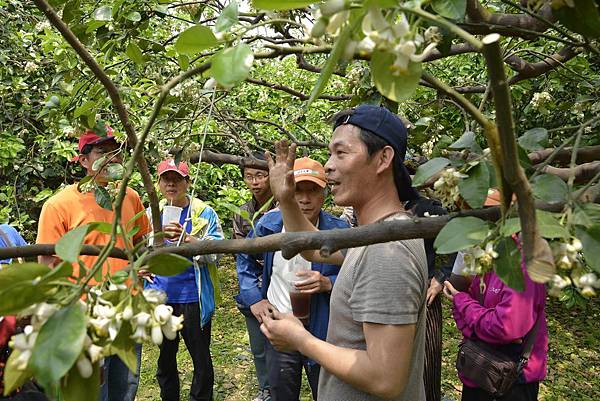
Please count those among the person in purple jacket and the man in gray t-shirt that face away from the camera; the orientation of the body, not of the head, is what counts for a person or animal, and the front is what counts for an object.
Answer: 0

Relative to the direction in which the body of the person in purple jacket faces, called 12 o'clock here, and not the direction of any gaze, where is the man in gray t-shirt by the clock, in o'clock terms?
The man in gray t-shirt is roughly at 11 o'clock from the person in purple jacket.

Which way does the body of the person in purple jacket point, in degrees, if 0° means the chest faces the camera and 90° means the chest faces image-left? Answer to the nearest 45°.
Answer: approximately 45°

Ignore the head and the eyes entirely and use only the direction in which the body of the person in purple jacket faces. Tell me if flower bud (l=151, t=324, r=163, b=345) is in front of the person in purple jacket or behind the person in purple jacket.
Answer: in front

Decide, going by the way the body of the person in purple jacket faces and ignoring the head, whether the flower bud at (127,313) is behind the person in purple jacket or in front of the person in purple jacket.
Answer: in front

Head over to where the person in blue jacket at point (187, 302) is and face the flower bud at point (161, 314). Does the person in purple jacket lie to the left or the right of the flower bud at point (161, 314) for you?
left
